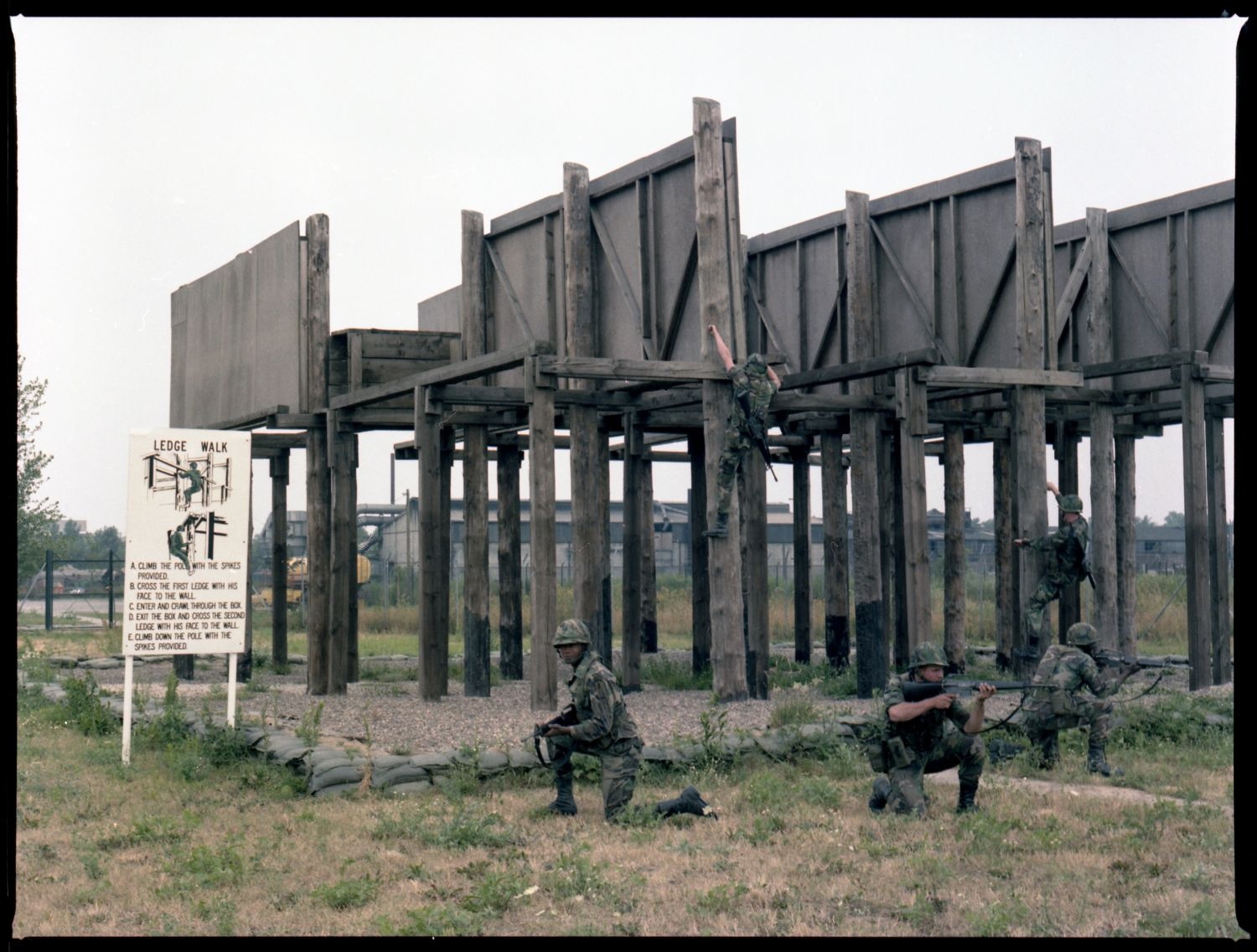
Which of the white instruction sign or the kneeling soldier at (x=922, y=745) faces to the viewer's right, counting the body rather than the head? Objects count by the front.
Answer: the kneeling soldier

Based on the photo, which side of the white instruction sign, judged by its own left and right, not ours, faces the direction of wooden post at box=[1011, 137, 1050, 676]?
left

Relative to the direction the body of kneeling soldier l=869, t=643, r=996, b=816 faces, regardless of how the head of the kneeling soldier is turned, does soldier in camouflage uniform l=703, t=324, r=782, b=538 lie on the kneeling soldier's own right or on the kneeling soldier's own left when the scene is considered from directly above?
on the kneeling soldier's own left

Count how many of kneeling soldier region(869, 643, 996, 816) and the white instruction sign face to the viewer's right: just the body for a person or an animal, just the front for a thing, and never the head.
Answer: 1

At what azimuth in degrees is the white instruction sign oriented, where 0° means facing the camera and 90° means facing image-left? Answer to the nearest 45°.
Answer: approximately 0°

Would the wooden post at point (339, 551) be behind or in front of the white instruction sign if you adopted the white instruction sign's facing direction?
behind

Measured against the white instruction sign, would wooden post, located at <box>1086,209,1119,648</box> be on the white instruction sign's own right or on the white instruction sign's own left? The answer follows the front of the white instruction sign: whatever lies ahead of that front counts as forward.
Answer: on the white instruction sign's own left

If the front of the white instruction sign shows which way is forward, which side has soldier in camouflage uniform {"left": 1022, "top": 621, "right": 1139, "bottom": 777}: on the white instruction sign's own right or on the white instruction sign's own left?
on the white instruction sign's own left

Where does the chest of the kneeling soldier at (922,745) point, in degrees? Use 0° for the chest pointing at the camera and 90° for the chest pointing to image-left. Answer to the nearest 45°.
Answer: approximately 270°

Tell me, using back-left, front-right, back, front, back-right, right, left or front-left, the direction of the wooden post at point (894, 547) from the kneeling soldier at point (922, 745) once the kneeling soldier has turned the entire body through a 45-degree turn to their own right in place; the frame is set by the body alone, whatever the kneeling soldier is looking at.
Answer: back-left

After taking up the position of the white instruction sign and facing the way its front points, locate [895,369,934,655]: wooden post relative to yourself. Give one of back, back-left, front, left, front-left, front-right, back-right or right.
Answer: left

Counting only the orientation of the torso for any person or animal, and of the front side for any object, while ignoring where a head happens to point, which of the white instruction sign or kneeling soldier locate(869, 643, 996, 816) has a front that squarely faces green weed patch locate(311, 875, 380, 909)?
the white instruction sign
